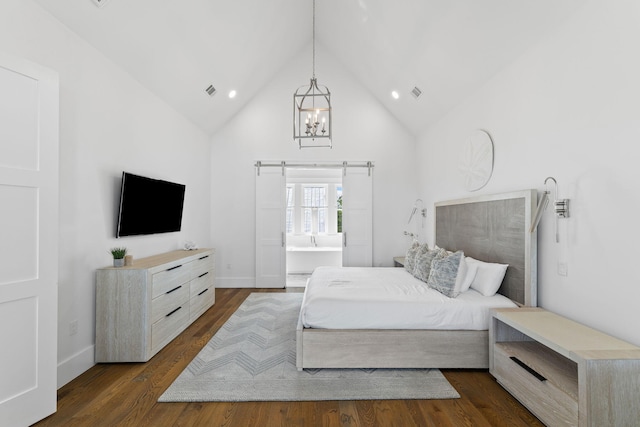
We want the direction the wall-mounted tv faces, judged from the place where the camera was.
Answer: facing the viewer and to the right of the viewer

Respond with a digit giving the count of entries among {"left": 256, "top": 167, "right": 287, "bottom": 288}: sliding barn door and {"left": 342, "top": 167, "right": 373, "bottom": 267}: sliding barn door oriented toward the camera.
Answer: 2

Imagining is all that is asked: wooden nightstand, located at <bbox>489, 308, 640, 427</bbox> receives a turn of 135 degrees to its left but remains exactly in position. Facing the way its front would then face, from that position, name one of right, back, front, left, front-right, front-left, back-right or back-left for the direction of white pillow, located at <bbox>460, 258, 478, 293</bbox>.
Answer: back-left

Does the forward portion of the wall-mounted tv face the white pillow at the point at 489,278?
yes

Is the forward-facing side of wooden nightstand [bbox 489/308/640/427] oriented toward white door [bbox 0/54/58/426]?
yes

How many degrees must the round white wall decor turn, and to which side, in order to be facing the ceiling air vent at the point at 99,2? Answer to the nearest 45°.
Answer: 0° — it already faces it

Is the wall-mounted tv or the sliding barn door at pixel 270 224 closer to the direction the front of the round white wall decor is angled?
the wall-mounted tv

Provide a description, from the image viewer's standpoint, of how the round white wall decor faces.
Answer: facing the viewer and to the left of the viewer

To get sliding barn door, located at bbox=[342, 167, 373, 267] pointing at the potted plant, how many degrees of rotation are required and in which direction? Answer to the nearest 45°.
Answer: approximately 45° to its right

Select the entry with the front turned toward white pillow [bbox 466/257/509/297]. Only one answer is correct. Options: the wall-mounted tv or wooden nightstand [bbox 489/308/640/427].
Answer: the wall-mounted tv

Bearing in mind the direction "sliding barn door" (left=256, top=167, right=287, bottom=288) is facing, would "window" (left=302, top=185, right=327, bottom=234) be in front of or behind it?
behind

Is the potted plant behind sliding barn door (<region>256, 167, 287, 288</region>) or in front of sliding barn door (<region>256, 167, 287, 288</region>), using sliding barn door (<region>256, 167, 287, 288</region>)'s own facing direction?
in front

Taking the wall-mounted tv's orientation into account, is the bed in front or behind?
in front

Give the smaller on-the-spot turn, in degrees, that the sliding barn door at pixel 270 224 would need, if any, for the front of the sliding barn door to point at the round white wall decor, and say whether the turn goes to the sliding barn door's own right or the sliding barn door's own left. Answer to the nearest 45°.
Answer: approximately 45° to the sliding barn door's own left

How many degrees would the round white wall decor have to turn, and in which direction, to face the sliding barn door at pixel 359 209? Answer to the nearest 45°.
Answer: approximately 90° to its right

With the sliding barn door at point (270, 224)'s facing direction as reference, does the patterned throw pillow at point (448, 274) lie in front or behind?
in front

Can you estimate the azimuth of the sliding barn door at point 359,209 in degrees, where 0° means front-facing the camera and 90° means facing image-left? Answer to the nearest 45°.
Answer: approximately 0°
